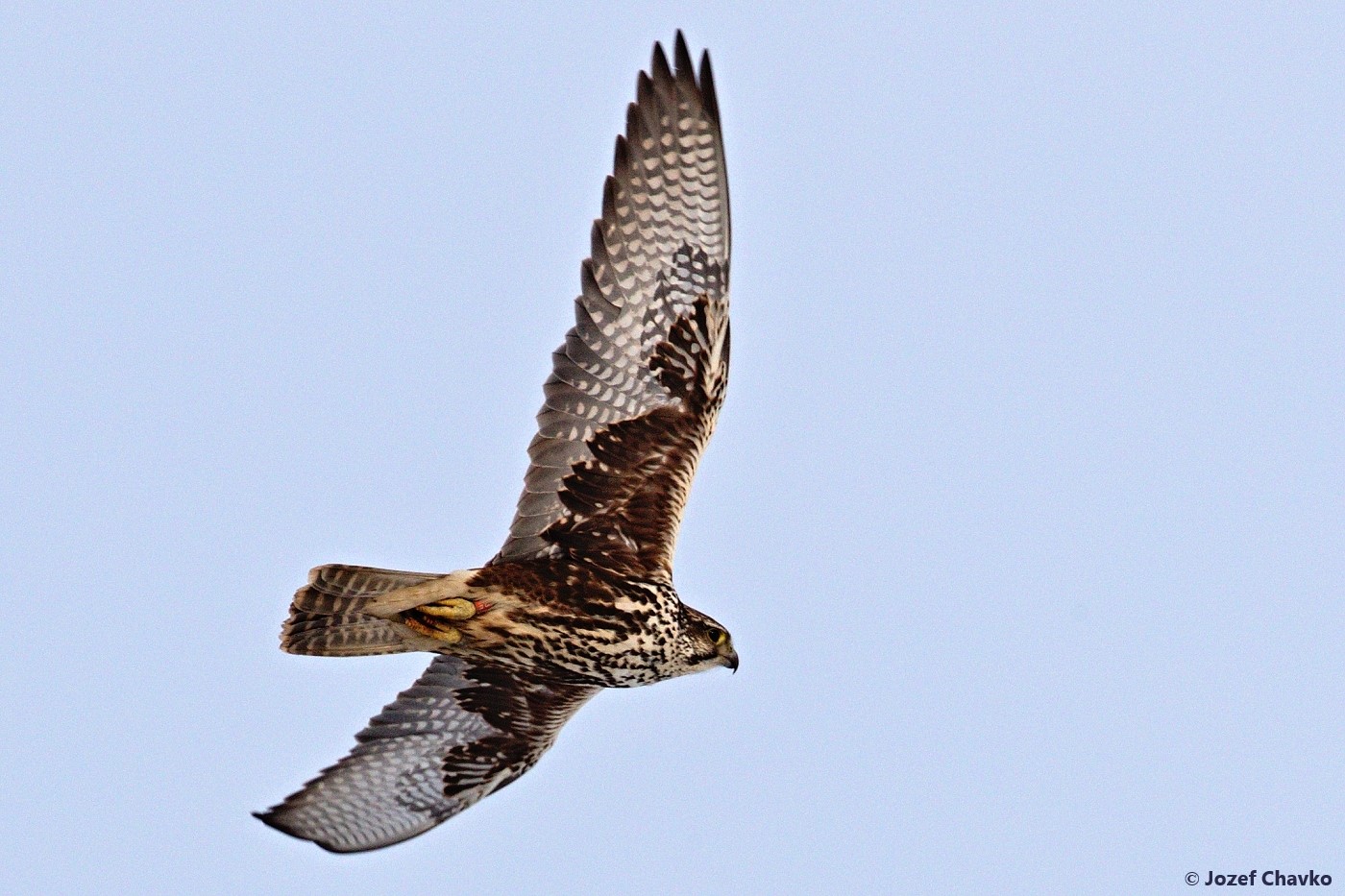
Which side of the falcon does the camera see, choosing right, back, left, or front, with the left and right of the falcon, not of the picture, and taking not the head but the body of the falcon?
right
